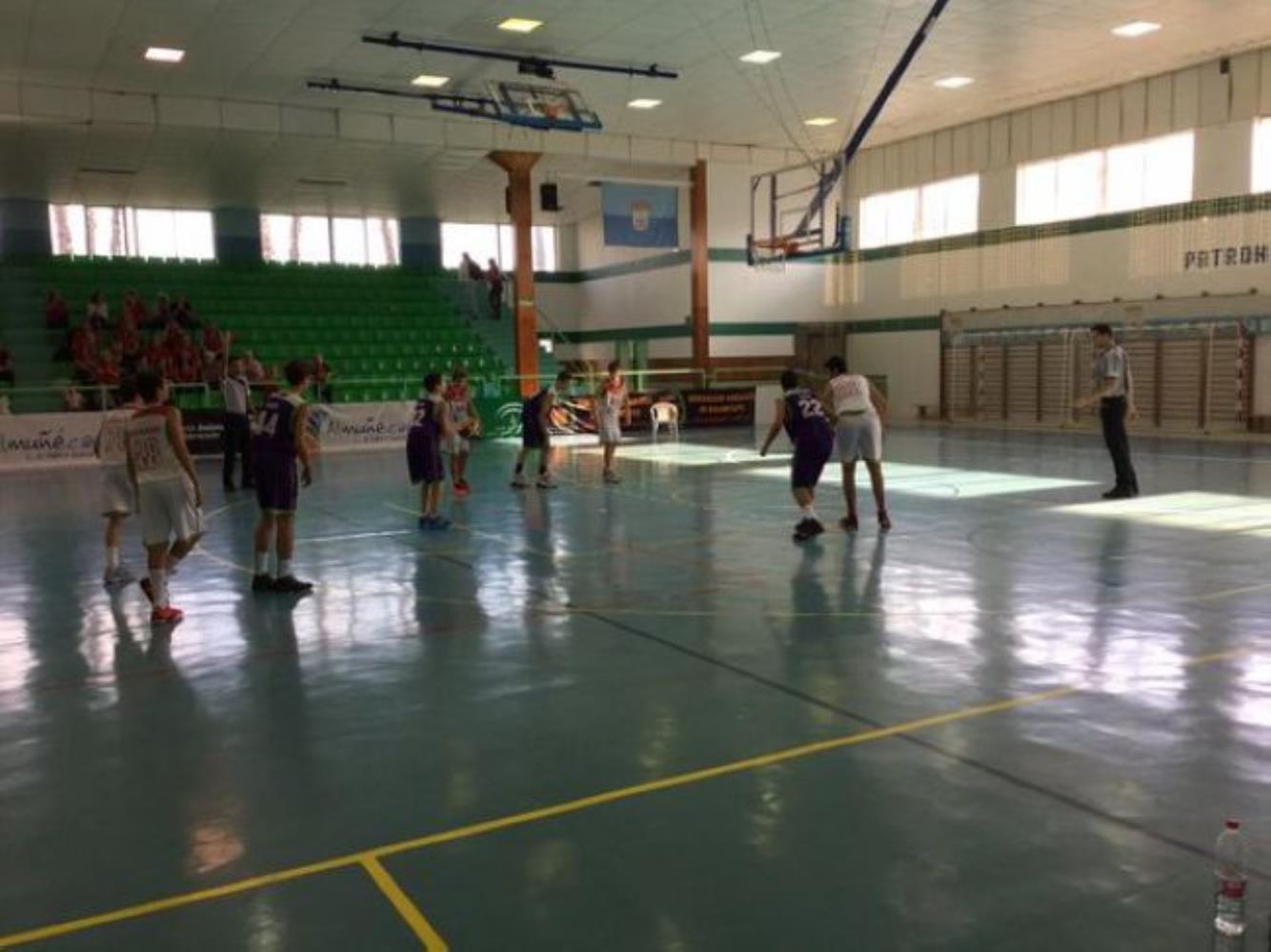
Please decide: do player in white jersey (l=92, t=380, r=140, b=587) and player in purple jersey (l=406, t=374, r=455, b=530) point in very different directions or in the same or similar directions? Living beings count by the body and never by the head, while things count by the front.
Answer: same or similar directions

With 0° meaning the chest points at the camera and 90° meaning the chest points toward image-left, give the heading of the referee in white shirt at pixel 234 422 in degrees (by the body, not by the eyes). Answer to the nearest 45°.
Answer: approximately 315°

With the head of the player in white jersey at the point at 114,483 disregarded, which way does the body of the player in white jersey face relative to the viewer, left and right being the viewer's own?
facing away from the viewer and to the right of the viewer

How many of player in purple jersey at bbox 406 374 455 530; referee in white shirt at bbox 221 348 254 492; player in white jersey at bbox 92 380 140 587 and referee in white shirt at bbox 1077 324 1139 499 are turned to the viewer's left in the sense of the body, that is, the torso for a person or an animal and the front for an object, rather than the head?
1

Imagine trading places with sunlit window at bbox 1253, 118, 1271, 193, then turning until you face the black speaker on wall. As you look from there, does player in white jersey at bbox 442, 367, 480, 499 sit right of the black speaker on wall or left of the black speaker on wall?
left

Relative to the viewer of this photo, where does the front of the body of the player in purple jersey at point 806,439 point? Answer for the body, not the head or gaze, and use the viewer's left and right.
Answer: facing away from the viewer and to the left of the viewer

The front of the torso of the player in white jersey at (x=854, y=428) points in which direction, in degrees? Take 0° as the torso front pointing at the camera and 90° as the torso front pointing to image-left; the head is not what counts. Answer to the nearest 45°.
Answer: approximately 135°

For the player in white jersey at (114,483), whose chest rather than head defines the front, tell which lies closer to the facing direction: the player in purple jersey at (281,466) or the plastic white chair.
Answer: the plastic white chair

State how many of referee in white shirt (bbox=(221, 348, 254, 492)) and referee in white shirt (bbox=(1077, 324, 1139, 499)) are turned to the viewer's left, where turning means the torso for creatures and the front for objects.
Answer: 1

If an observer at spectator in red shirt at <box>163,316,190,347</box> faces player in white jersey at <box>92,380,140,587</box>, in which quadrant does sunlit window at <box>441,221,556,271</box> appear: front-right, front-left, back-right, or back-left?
back-left

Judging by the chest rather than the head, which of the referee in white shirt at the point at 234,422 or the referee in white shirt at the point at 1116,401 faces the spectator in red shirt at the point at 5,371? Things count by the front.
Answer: the referee in white shirt at the point at 1116,401

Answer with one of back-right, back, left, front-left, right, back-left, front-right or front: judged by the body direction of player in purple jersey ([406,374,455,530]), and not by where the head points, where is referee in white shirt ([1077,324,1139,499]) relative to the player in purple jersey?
front-right

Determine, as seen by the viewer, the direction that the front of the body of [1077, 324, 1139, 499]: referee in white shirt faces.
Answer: to the viewer's left

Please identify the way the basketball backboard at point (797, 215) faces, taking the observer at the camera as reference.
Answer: facing the viewer and to the left of the viewer

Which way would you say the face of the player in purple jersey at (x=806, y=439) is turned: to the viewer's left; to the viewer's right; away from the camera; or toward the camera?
away from the camera

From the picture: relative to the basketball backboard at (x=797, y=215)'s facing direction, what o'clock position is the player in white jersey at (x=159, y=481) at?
The player in white jersey is roughly at 11 o'clock from the basketball backboard.
